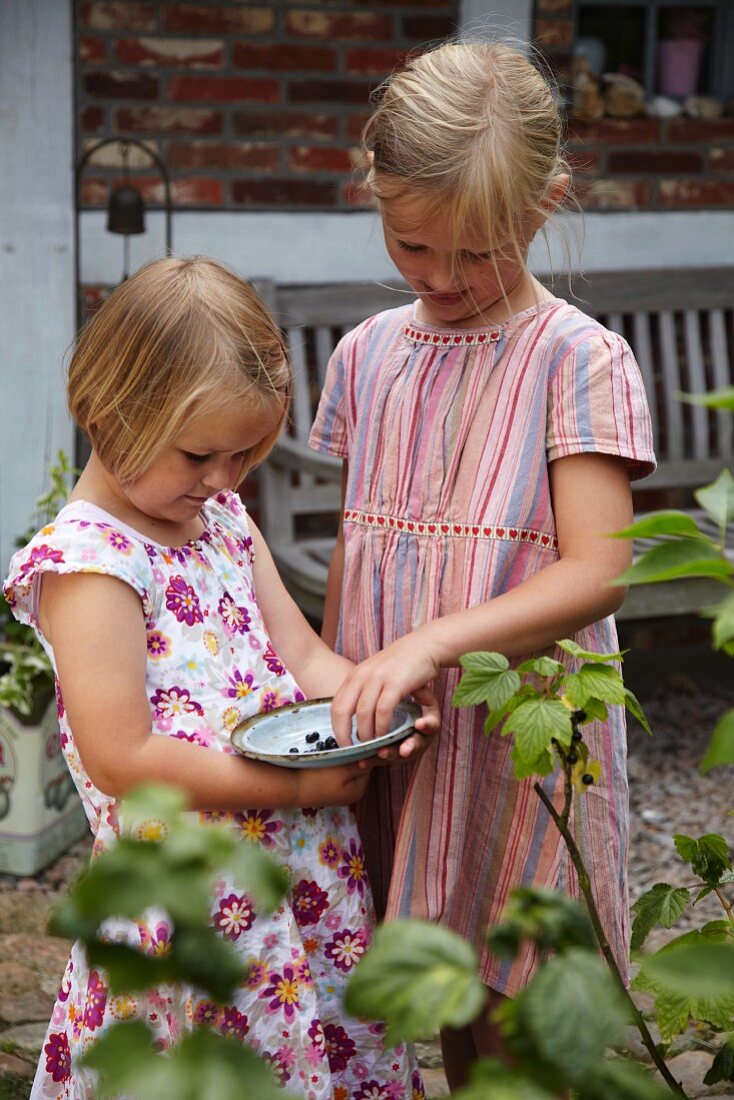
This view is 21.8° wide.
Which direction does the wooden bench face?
toward the camera

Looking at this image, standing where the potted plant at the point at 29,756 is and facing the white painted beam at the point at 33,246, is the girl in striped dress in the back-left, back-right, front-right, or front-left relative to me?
back-right

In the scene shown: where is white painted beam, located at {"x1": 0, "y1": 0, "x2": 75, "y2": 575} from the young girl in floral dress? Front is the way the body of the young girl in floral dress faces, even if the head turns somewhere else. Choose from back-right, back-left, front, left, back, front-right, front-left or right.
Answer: back-left

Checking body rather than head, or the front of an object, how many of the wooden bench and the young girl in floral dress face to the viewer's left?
0

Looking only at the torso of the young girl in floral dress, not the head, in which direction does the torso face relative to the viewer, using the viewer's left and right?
facing the viewer and to the right of the viewer

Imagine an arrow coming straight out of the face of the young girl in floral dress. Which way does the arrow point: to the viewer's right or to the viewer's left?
to the viewer's right

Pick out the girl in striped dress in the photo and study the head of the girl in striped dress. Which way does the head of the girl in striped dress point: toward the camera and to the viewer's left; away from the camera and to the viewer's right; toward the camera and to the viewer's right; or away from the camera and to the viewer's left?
toward the camera and to the viewer's left

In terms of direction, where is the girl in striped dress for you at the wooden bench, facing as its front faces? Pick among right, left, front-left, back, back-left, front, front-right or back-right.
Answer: front

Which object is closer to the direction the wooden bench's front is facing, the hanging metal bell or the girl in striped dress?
the girl in striped dress
